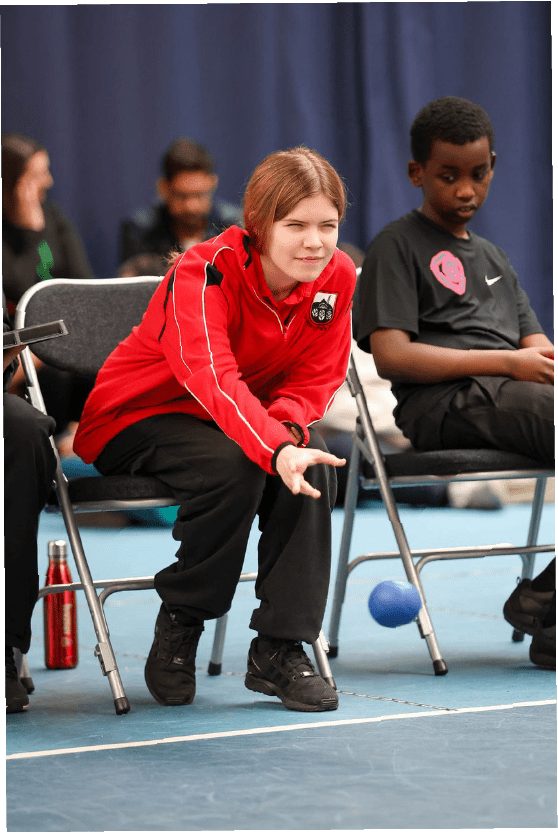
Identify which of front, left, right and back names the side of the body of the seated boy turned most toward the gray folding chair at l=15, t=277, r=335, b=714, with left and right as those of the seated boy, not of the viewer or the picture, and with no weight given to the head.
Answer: right

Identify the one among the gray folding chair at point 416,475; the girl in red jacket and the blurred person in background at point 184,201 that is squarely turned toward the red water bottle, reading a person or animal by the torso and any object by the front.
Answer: the blurred person in background

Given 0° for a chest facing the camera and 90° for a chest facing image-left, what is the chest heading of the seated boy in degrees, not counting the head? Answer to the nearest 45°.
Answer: approximately 315°

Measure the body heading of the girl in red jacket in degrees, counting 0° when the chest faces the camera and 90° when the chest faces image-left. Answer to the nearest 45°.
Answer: approximately 315°

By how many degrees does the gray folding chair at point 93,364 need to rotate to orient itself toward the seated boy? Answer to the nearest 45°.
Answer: approximately 45° to its left

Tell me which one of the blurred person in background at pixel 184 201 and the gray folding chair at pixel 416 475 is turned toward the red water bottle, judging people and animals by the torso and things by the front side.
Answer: the blurred person in background

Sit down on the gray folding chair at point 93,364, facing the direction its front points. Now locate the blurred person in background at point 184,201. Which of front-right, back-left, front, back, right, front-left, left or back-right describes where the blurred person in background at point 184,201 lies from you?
back-left

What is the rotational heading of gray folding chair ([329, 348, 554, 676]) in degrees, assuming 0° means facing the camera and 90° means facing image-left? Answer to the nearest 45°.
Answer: approximately 315°

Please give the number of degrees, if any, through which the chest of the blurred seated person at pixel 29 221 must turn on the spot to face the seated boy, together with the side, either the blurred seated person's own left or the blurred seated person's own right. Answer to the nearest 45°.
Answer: approximately 45° to the blurred seated person's own right
